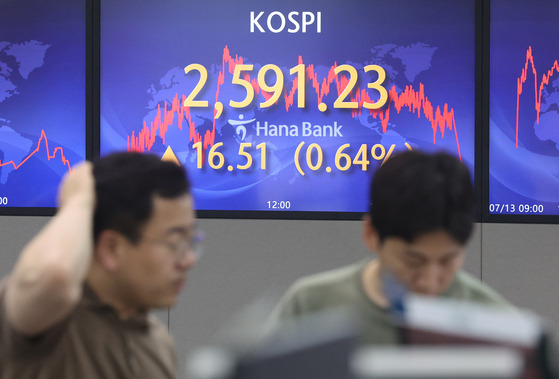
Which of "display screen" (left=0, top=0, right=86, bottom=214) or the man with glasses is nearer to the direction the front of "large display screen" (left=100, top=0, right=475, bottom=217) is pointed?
the man with glasses

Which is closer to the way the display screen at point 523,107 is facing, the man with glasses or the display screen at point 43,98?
the man with glasses

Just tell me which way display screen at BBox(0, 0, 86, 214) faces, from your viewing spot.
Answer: facing the viewer

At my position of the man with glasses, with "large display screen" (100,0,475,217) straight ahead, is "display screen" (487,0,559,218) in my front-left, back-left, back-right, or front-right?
front-right

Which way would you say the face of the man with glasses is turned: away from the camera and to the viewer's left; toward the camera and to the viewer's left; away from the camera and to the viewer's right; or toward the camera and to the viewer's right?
toward the camera and to the viewer's right

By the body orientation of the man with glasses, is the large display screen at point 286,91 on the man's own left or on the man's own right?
on the man's own left

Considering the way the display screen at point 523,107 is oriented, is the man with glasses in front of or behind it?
in front

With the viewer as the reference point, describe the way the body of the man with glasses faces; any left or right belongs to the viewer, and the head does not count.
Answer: facing the viewer and to the right of the viewer
